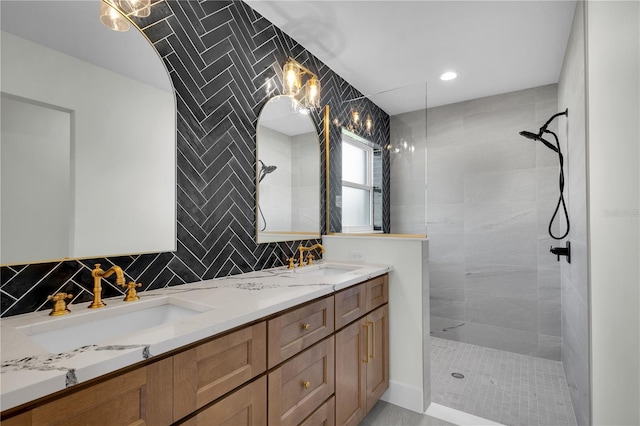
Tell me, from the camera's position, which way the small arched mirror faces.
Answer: facing the viewer and to the right of the viewer

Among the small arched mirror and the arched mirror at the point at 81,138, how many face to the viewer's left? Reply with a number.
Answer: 0

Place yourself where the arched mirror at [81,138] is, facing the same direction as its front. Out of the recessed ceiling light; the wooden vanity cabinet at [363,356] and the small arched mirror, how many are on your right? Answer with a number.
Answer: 0

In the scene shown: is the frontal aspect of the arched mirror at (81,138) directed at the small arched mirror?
no

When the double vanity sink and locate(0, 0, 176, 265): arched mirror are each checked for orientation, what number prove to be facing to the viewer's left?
0

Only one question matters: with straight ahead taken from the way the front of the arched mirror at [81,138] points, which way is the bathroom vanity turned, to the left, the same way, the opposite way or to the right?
the same way

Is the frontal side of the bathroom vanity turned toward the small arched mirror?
no

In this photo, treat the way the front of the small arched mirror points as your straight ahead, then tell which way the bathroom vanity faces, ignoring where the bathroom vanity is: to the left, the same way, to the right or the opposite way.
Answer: the same way

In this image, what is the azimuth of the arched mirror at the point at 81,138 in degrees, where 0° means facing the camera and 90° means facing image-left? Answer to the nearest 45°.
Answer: approximately 315°

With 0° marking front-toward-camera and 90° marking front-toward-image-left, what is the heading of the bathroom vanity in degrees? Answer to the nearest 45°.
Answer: approximately 315°

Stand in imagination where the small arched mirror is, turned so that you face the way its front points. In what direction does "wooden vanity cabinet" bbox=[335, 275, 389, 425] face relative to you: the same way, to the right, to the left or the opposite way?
the same way

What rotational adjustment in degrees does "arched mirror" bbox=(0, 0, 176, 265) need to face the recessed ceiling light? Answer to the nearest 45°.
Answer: approximately 45° to its left

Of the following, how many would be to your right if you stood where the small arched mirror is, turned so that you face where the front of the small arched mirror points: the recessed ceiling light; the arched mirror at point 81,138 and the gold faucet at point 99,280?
2
